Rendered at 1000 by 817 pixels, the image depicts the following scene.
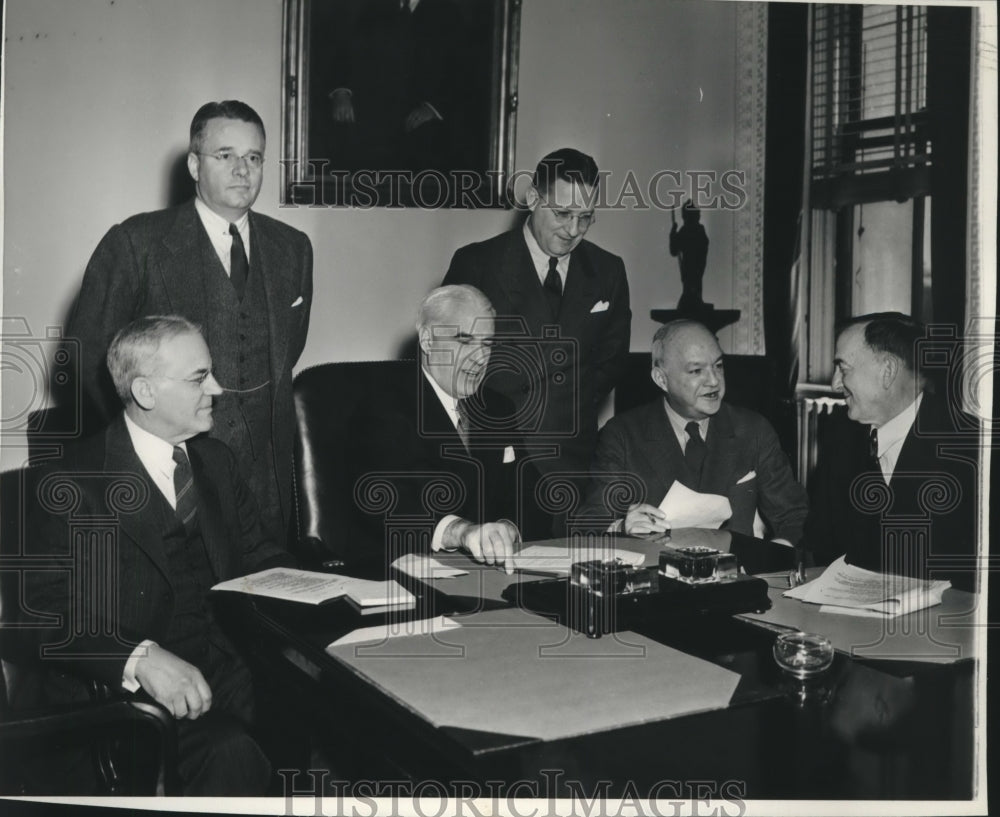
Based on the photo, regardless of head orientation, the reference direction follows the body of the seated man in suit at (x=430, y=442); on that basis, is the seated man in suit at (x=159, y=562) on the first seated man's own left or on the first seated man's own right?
on the first seated man's own right

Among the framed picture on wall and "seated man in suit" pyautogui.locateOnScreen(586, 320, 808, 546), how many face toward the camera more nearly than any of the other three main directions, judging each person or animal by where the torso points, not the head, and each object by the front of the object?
2

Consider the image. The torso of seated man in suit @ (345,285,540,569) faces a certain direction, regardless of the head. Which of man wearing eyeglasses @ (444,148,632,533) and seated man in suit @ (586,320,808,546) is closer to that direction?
the seated man in suit

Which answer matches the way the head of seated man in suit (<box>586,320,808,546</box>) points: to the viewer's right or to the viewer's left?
to the viewer's right

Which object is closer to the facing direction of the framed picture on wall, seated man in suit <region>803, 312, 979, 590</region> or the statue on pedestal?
the seated man in suit

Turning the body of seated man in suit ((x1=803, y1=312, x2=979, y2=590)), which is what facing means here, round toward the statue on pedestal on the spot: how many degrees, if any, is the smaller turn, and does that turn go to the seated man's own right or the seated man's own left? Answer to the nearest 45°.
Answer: approximately 90° to the seated man's own right

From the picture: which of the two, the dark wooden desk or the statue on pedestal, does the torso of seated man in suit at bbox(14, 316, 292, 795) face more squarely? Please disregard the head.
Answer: the dark wooden desk

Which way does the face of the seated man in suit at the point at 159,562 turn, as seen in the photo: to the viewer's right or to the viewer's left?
to the viewer's right
